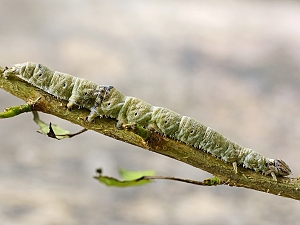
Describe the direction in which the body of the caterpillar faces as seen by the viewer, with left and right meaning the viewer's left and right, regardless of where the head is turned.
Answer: facing to the right of the viewer
